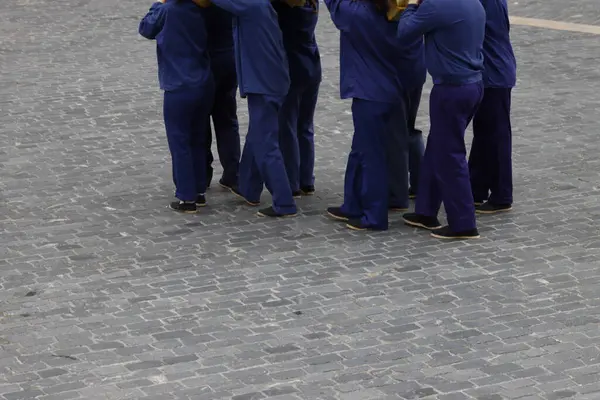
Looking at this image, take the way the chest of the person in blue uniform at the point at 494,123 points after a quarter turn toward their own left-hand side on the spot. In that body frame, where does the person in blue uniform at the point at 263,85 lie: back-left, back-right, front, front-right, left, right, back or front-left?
right

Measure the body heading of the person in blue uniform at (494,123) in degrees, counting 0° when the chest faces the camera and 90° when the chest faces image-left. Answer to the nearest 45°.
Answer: approximately 90°

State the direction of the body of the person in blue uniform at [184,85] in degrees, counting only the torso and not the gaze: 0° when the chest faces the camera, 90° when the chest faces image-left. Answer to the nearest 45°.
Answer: approximately 135°

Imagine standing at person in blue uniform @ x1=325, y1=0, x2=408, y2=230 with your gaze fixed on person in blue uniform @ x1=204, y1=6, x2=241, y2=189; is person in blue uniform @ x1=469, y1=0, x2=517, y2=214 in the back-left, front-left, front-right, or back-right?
back-right

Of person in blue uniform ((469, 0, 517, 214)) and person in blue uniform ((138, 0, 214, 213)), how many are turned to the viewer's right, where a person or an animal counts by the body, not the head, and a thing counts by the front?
0

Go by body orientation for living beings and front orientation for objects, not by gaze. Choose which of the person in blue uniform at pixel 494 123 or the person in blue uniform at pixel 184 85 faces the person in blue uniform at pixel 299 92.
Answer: the person in blue uniform at pixel 494 123

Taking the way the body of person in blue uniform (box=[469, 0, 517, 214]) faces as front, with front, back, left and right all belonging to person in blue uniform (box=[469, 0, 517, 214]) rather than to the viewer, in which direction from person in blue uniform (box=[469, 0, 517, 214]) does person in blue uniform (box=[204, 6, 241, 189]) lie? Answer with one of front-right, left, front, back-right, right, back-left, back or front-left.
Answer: front

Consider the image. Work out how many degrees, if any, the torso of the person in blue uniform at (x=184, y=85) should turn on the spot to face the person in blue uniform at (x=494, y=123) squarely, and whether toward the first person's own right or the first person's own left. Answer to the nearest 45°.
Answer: approximately 135° to the first person's own right
